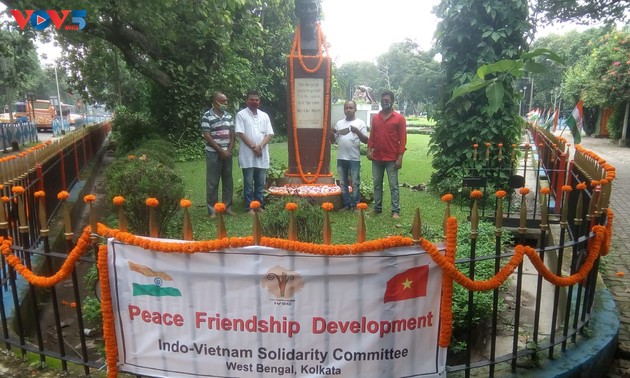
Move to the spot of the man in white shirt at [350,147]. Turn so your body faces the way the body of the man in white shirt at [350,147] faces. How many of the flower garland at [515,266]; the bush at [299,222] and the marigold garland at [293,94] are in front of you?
2

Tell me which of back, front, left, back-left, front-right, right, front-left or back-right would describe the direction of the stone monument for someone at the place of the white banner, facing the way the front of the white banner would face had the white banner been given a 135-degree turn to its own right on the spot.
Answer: front-right

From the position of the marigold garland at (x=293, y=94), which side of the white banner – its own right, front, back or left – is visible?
back

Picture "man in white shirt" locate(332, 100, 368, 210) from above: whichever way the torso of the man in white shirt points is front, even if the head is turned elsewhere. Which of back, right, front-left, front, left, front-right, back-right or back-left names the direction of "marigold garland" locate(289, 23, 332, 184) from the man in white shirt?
back-right

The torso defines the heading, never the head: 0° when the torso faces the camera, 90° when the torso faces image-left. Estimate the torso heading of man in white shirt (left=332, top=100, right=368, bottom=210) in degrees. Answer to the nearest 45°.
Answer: approximately 0°

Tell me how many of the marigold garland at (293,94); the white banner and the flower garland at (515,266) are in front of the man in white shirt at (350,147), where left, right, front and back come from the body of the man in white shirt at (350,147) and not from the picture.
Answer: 2

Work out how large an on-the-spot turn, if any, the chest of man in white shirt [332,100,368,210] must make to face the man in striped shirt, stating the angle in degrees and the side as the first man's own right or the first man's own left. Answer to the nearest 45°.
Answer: approximately 90° to the first man's own right

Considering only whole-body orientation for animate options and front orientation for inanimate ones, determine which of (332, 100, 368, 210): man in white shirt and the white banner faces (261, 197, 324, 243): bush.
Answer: the man in white shirt
